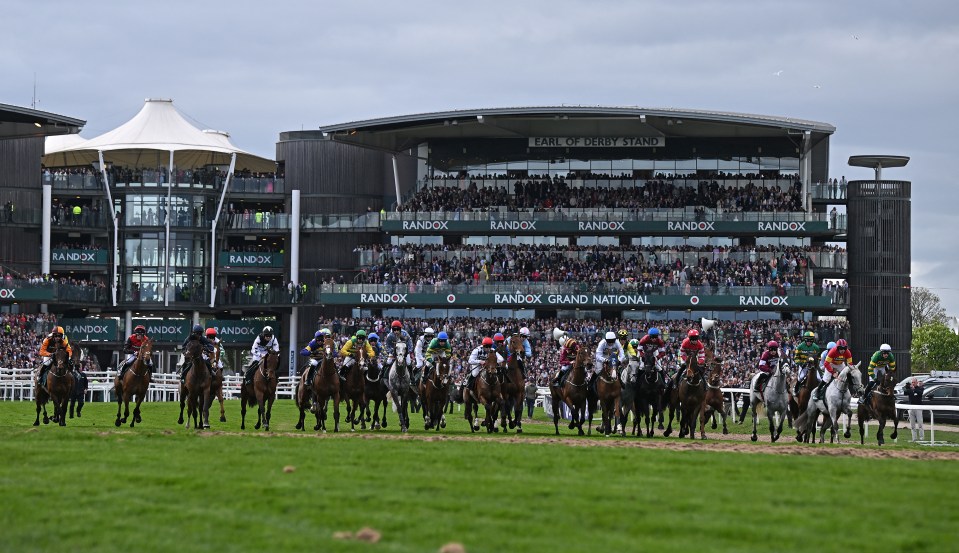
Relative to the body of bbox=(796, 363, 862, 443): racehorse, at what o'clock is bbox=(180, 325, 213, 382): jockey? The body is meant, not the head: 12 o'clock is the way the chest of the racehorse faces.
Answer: The jockey is roughly at 4 o'clock from the racehorse.

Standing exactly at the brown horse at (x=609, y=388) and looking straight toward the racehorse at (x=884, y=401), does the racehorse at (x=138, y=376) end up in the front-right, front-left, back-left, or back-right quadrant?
back-left

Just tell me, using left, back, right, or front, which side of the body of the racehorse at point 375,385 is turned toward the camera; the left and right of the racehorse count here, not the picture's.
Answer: front

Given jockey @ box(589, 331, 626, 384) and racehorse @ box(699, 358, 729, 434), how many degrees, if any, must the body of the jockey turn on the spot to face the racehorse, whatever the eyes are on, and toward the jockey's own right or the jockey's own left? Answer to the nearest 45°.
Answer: approximately 135° to the jockey's own left

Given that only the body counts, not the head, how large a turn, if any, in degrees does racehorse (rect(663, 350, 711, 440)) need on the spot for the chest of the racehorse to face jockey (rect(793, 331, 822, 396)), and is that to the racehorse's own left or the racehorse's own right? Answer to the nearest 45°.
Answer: approximately 90° to the racehorse's own left

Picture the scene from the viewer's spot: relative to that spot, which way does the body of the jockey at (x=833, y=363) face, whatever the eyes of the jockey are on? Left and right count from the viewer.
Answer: facing the viewer and to the right of the viewer

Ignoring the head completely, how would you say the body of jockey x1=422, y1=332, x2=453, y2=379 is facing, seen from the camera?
toward the camera

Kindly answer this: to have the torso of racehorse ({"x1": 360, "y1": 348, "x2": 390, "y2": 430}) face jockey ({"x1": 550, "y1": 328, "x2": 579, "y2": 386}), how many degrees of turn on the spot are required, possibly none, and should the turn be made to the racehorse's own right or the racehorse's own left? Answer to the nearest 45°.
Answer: approximately 90° to the racehorse's own left

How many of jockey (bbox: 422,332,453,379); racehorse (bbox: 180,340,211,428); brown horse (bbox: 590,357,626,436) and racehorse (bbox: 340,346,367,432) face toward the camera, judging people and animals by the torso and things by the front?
4

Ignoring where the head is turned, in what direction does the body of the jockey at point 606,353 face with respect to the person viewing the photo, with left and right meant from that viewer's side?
facing the viewer

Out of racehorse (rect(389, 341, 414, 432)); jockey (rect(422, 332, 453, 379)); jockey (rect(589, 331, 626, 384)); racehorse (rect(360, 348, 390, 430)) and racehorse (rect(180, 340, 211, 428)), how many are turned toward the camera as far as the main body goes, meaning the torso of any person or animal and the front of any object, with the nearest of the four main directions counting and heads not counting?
5

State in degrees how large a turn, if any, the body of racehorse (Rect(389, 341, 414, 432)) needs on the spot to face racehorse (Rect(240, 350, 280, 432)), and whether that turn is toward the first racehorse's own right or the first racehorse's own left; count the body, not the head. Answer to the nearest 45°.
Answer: approximately 90° to the first racehorse's own right

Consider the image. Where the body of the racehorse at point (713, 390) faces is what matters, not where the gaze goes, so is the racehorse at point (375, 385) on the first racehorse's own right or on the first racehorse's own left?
on the first racehorse's own right

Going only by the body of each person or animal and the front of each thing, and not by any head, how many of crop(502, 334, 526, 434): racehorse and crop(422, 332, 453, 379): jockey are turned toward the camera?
2
